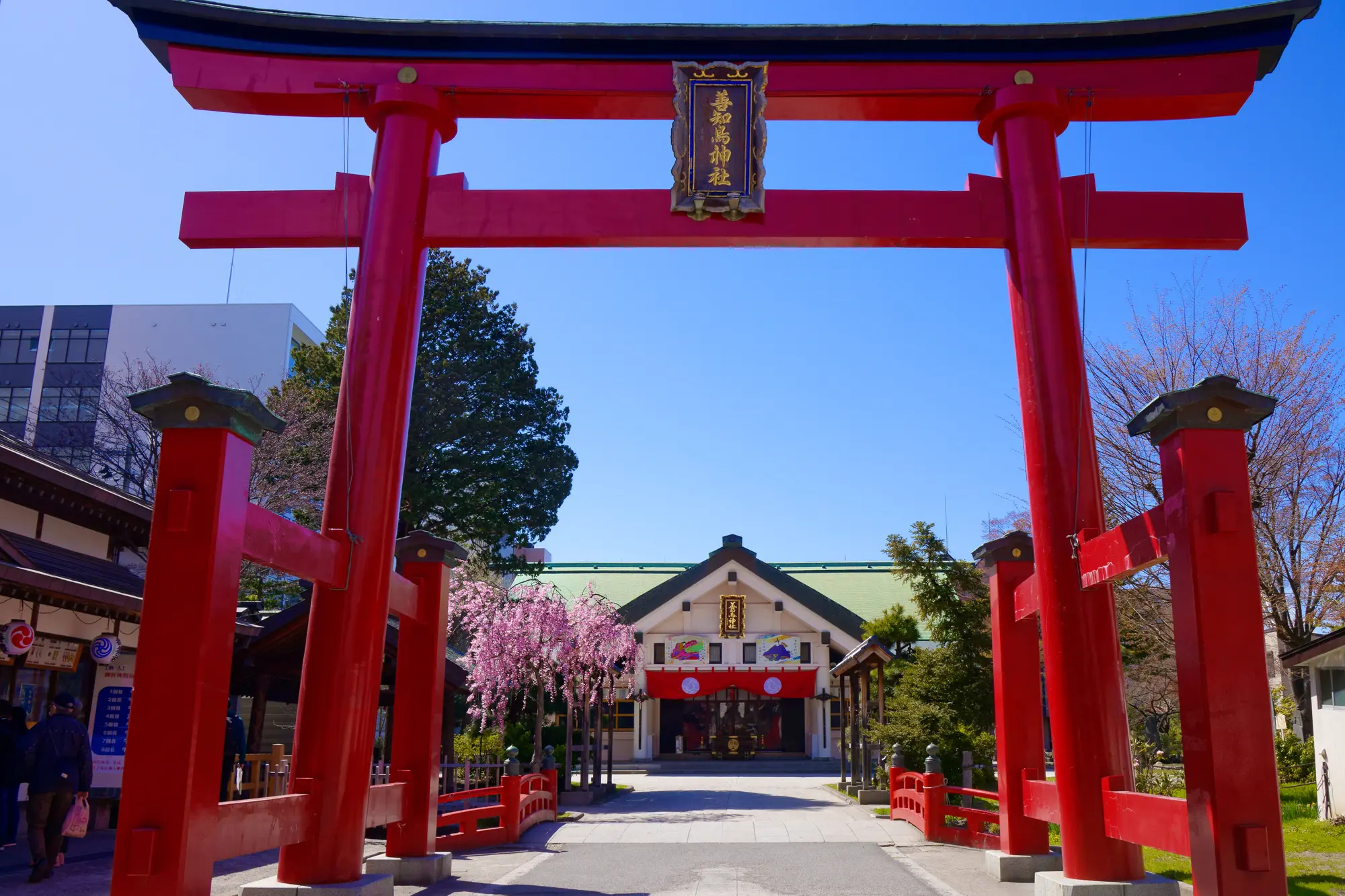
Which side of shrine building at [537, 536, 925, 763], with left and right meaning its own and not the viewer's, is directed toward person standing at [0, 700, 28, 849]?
front

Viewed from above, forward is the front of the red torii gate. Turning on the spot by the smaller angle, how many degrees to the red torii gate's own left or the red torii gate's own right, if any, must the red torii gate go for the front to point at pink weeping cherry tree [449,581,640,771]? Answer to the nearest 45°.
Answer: approximately 180°

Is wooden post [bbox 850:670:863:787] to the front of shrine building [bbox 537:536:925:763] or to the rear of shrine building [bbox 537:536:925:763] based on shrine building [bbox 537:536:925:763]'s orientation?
to the front

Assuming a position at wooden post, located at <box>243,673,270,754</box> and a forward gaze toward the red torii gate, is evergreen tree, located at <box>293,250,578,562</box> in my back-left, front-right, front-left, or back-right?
back-left

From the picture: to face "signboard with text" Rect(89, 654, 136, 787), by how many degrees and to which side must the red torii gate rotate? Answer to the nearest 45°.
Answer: approximately 135° to its right

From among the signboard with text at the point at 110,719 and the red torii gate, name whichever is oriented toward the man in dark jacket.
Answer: the signboard with text

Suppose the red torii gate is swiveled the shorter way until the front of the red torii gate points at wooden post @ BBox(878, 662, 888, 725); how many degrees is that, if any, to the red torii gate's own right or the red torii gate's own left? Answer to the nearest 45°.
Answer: approximately 180°

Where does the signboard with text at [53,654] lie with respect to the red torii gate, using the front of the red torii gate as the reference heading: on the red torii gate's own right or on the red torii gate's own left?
on the red torii gate's own right

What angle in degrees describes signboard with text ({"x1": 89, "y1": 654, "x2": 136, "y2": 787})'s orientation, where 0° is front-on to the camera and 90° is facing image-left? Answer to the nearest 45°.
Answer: approximately 0°

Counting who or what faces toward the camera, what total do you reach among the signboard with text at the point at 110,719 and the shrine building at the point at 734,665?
2

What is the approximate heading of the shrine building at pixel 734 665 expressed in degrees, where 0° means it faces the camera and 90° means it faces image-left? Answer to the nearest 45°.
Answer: approximately 0°
